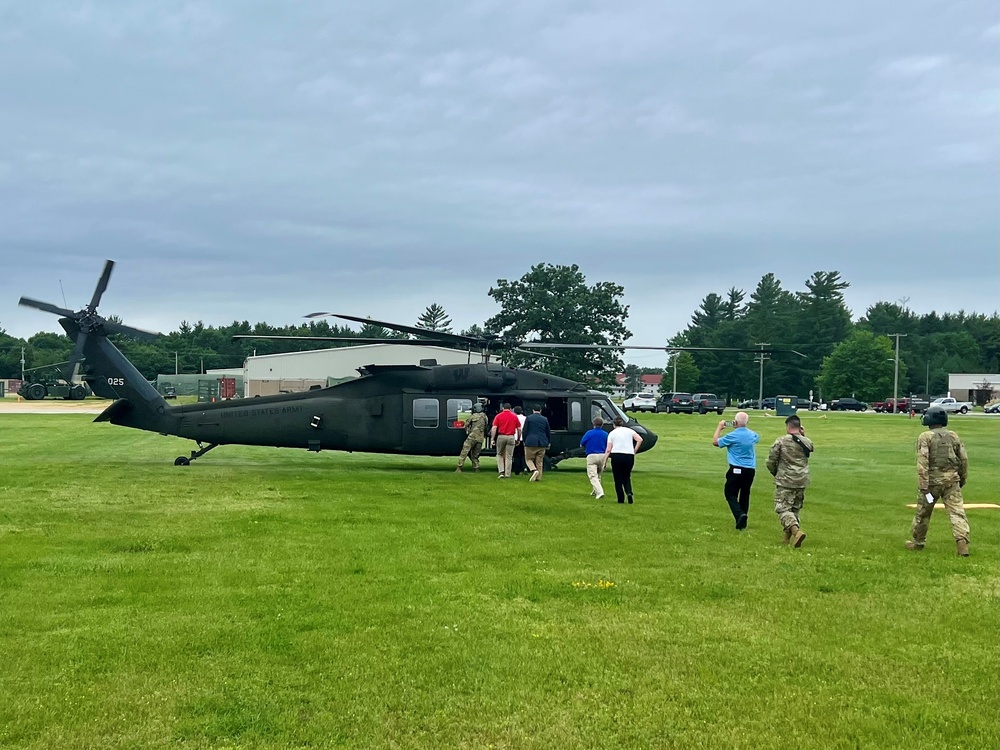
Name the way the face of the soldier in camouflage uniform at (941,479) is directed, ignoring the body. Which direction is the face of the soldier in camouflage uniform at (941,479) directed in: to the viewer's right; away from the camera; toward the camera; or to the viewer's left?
away from the camera

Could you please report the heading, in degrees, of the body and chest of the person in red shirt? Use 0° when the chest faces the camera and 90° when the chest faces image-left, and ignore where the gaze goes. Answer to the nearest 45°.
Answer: approximately 180°

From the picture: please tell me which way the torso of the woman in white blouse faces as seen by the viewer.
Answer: away from the camera

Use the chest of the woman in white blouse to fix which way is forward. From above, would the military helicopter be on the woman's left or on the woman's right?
on the woman's left

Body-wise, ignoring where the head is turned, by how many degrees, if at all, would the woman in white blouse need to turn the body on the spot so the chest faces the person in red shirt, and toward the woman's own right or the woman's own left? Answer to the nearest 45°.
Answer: approximately 45° to the woman's own left

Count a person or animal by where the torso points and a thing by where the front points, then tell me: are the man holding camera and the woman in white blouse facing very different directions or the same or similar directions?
same or similar directions

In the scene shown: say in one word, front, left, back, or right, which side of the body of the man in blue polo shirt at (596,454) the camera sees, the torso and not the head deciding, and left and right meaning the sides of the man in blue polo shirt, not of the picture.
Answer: back

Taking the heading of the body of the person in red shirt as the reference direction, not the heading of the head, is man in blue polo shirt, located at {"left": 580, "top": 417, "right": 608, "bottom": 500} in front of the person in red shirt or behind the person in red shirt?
behind

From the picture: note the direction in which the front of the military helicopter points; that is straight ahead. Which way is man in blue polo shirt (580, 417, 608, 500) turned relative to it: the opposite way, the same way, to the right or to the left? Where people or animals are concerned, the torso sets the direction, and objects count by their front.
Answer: to the left

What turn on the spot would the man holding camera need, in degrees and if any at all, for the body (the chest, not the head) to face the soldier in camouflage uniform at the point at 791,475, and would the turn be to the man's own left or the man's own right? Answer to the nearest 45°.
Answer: approximately 135° to the man's own right

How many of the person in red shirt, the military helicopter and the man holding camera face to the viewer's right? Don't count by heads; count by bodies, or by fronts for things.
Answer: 1

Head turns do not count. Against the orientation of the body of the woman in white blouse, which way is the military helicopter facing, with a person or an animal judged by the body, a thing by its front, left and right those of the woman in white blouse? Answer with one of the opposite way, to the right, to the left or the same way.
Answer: to the right

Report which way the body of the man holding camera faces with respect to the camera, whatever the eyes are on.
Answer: away from the camera
